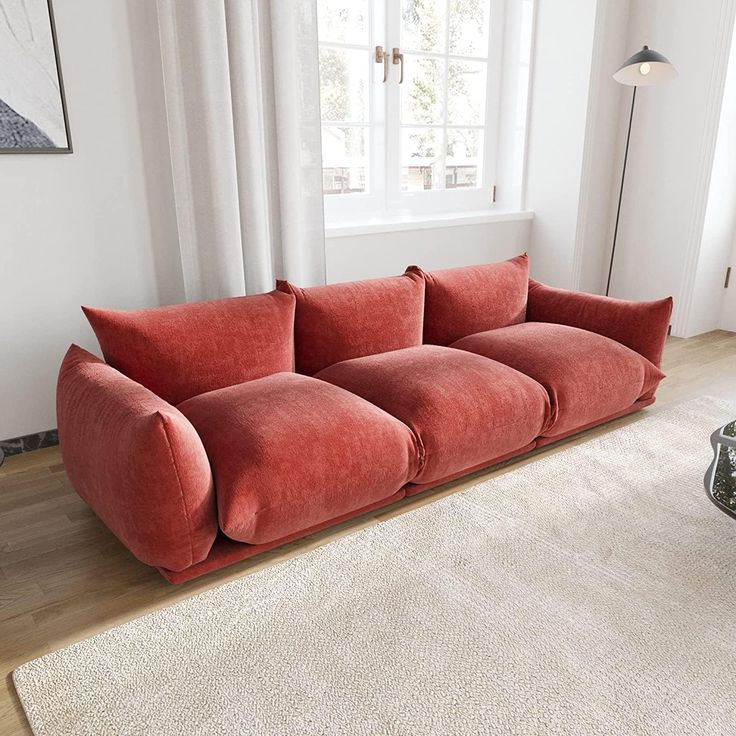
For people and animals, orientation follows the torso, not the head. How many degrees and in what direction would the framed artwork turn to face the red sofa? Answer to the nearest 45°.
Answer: approximately 45° to its left

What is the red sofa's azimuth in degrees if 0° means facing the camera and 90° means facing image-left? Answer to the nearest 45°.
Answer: approximately 315°

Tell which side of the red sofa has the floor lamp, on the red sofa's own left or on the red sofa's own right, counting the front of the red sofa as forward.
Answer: on the red sofa's own left

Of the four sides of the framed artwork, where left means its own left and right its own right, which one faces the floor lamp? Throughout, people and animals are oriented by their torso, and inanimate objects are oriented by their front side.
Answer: left

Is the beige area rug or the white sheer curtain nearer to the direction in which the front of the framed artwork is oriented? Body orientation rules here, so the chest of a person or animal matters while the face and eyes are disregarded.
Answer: the beige area rug

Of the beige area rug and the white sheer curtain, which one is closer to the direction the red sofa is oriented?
the beige area rug

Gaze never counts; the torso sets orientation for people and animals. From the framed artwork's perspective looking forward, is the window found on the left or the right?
on its left

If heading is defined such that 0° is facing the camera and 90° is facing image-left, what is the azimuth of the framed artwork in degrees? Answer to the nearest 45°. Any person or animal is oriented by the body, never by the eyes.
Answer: approximately 0°

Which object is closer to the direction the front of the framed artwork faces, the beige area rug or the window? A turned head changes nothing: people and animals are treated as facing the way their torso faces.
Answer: the beige area rug
